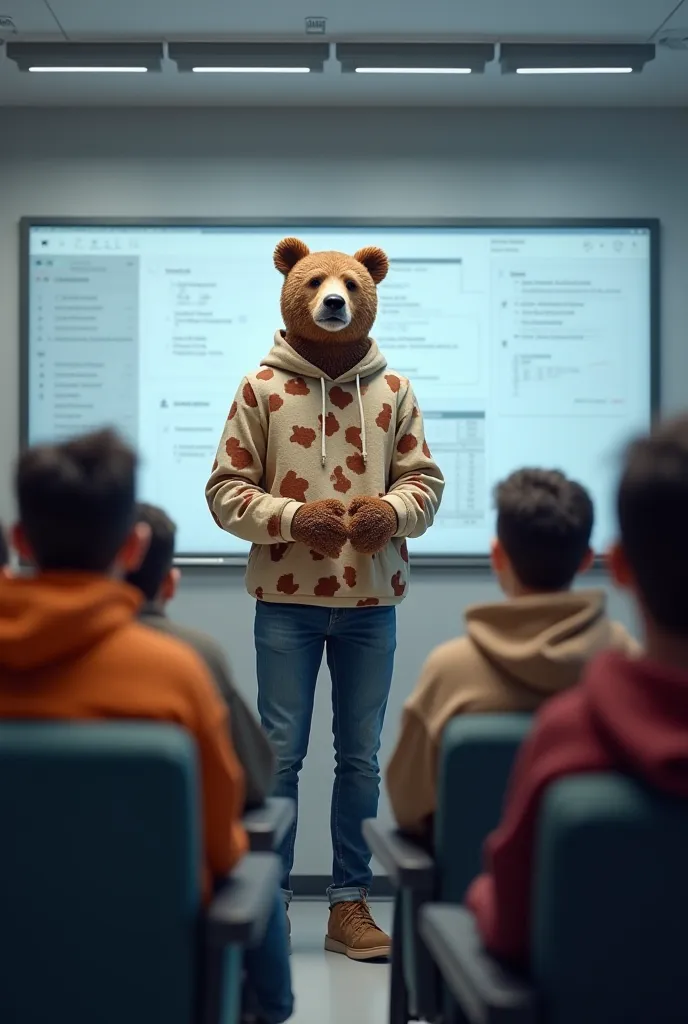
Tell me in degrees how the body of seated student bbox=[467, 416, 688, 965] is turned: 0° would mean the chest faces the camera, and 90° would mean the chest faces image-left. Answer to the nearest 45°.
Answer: approximately 180°

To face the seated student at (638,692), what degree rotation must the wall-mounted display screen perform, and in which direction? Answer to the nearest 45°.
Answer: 0° — it already faces them

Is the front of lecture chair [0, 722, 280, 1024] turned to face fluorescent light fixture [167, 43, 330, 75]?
yes

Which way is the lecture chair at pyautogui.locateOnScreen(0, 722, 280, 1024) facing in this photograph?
away from the camera

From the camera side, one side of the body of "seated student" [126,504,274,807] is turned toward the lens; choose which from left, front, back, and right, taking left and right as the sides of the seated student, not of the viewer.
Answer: back

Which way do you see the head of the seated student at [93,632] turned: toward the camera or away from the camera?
away from the camera

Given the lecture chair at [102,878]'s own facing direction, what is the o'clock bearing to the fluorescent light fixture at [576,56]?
The fluorescent light fixture is roughly at 1 o'clock from the lecture chair.

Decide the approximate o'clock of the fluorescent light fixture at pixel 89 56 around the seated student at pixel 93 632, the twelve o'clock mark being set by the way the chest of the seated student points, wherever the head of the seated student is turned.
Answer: The fluorescent light fixture is roughly at 12 o'clock from the seated student.

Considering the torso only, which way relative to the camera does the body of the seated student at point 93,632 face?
away from the camera

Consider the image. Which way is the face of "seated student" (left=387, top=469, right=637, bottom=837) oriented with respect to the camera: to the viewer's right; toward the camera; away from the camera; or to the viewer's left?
away from the camera

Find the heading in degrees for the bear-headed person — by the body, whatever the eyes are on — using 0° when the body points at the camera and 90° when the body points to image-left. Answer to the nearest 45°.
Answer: approximately 0°

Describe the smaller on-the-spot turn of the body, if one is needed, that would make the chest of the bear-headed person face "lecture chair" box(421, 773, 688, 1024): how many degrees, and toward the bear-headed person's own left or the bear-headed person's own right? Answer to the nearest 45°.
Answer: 0° — they already face it

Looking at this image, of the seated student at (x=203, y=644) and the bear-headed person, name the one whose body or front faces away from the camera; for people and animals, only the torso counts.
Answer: the seated student
